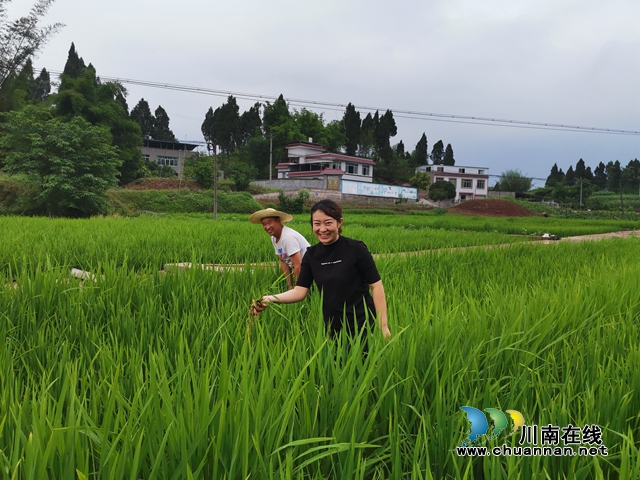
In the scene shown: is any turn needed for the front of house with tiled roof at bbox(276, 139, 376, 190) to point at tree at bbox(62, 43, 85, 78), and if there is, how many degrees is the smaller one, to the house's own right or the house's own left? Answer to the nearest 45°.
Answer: approximately 45° to the house's own right

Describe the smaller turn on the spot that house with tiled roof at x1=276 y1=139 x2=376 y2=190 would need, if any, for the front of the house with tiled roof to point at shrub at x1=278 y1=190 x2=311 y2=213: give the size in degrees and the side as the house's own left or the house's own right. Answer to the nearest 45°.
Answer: approximately 45° to the house's own left

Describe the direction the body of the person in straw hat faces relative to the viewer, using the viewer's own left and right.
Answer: facing the viewer and to the left of the viewer

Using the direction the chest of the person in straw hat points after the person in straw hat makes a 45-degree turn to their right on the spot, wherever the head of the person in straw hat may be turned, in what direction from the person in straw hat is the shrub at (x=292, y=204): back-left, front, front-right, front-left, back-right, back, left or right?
right

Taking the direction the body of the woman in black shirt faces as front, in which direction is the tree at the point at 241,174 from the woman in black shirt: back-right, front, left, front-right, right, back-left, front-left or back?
back

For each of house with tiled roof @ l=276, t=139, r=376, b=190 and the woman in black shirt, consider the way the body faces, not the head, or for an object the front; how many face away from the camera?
0

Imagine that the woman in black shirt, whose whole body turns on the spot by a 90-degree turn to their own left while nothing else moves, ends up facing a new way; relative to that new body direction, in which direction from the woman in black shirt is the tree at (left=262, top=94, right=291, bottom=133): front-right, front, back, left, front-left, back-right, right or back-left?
left

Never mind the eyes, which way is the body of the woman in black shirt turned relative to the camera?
toward the camera

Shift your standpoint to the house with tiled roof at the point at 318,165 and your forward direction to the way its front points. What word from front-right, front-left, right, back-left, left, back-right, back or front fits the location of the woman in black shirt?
front-left

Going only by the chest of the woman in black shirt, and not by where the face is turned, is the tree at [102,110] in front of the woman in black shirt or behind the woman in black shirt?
behind

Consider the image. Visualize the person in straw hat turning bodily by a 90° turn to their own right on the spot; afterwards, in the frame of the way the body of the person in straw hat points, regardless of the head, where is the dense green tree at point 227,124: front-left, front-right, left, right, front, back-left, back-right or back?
front-right

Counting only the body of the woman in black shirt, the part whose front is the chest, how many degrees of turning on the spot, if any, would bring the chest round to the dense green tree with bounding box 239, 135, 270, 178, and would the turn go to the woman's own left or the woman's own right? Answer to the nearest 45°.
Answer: approximately 180°

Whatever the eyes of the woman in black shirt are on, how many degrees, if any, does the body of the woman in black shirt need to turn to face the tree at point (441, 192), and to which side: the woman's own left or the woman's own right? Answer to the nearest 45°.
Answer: approximately 180°

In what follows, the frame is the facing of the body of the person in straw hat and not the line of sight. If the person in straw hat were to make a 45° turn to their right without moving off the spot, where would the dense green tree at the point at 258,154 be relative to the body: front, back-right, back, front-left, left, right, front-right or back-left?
right

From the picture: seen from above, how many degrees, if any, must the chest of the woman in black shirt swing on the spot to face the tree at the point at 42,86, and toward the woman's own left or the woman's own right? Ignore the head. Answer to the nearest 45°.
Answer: approximately 135° to the woman's own right

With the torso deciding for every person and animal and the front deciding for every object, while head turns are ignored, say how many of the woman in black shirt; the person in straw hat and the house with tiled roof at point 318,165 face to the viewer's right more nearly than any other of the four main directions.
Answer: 0
